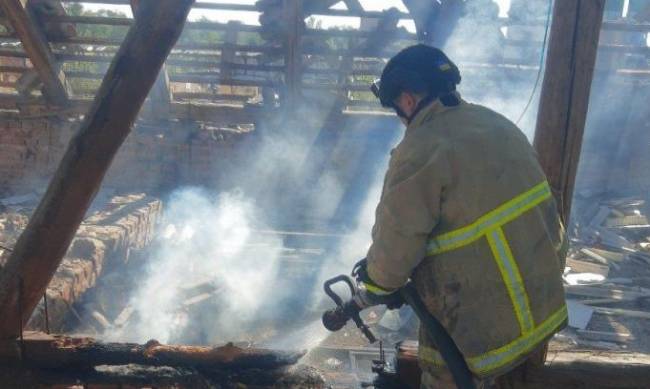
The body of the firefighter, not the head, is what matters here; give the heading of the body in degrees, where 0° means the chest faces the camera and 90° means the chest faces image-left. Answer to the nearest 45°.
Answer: approximately 135°

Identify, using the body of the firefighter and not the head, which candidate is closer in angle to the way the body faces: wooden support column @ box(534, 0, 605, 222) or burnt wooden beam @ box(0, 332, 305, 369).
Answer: the burnt wooden beam

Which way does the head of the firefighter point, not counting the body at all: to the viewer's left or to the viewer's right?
to the viewer's left

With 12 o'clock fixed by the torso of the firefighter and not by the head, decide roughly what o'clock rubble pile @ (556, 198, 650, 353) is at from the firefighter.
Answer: The rubble pile is roughly at 2 o'clock from the firefighter.

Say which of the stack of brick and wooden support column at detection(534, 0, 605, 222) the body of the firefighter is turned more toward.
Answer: the stack of brick

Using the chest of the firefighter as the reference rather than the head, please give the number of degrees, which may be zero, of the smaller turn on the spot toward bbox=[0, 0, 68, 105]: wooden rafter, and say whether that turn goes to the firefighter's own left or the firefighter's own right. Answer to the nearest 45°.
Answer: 0° — they already face it

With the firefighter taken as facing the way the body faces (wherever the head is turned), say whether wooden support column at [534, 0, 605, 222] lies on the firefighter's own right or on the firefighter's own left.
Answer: on the firefighter's own right

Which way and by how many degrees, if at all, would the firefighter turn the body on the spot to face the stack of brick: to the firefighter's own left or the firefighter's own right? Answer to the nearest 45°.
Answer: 0° — they already face it
